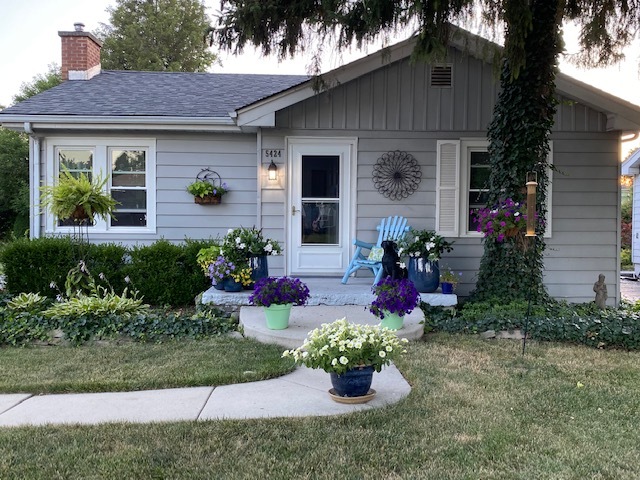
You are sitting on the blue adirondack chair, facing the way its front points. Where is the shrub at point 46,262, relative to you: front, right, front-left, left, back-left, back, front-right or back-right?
front-right

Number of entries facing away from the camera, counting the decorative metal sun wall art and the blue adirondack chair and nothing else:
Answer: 0

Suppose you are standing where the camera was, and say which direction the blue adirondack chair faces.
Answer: facing the viewer and to the left of the viewer

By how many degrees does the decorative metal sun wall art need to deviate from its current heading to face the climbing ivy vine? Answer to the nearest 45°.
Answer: approximately 45° to its left

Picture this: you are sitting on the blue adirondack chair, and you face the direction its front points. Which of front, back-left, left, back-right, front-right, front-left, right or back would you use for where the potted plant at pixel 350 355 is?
front-left

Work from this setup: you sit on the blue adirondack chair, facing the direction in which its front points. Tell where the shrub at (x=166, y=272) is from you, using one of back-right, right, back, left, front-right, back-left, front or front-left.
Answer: front-right

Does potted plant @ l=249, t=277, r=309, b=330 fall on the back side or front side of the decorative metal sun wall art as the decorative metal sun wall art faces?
on the front side

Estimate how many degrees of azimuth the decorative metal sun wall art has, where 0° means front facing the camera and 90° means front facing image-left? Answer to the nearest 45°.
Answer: approximately 0°

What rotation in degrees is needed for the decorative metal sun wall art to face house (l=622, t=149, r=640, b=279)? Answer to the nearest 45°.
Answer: approximately 135° to its left

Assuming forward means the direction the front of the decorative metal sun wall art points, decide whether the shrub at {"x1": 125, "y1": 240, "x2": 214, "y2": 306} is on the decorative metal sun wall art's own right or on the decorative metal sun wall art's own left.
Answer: on the decorative metal sun wall art's own right

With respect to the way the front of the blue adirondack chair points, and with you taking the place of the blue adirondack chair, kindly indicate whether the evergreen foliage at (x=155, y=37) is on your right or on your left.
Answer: on your right

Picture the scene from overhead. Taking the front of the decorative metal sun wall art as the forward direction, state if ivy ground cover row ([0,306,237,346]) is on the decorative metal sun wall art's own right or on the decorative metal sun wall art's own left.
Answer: on the decorative metal sun wall art's own right

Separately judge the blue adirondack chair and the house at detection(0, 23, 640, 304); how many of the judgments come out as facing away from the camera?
0

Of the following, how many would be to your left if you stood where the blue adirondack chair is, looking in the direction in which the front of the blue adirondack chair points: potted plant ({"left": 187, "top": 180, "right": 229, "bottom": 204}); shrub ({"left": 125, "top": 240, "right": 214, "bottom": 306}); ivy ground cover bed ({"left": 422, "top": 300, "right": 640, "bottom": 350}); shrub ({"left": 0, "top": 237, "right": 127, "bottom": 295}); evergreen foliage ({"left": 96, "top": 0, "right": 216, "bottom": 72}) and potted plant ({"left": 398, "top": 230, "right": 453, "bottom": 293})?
2

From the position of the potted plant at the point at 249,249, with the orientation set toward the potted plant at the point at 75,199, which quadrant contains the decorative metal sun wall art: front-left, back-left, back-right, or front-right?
back-right

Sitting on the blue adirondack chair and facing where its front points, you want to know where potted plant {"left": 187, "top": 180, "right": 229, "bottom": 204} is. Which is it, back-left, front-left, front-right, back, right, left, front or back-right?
front-right
